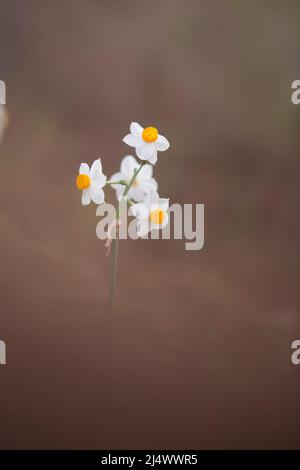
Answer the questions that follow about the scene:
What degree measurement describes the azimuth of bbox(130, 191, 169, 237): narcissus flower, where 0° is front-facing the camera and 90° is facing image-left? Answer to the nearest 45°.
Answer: approximately 315°

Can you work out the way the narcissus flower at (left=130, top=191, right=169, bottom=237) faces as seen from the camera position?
facing the viewer and to the right of the viewer
